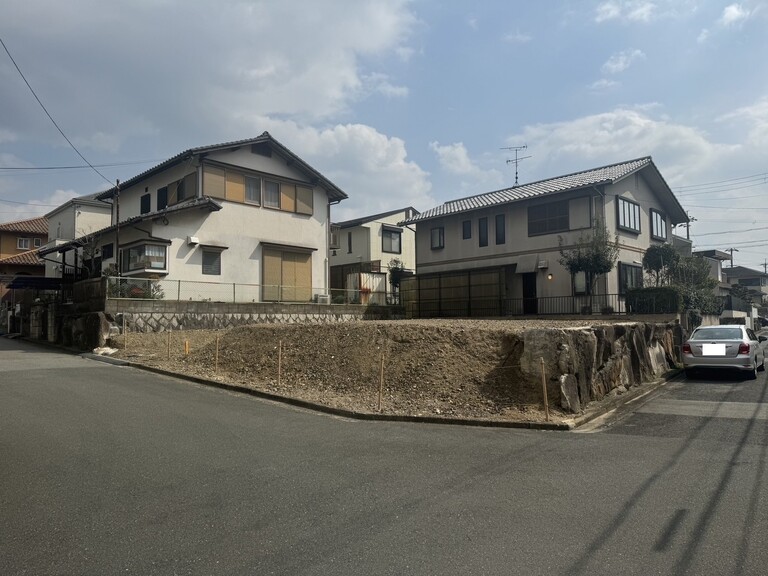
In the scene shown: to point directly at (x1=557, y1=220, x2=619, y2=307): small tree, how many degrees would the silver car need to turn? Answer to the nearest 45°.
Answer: approximately 45° to its left

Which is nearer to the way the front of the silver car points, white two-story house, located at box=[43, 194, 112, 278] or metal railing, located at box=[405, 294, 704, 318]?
the metal railing

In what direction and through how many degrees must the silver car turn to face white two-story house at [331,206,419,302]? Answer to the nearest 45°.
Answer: approximately 45° to its left

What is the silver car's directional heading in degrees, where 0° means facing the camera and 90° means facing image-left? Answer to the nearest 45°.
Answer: approximately 180°

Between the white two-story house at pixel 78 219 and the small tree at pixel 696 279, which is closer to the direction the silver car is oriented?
the small tree

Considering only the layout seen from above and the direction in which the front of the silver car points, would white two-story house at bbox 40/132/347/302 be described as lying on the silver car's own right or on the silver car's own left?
on the silver car's own left

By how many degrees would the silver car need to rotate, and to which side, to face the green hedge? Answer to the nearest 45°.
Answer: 0° — it already faces it

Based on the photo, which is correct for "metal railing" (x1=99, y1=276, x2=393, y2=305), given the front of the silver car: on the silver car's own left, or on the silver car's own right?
on the silver car's own left

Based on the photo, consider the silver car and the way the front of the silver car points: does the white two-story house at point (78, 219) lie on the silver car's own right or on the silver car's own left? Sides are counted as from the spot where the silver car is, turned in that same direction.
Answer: on the silver car's own left

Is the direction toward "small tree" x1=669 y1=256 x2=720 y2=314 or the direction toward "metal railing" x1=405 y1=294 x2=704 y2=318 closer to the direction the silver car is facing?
the small tree

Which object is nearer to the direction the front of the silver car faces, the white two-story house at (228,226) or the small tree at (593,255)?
the small tree

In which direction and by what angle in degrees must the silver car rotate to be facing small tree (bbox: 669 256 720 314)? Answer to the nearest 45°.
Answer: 0° — it already faces it
